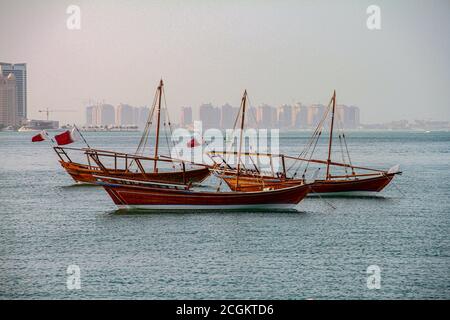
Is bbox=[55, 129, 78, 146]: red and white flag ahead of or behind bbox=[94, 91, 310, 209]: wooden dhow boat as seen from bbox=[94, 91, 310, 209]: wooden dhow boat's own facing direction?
behind

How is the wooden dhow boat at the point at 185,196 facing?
to the viewer's right
